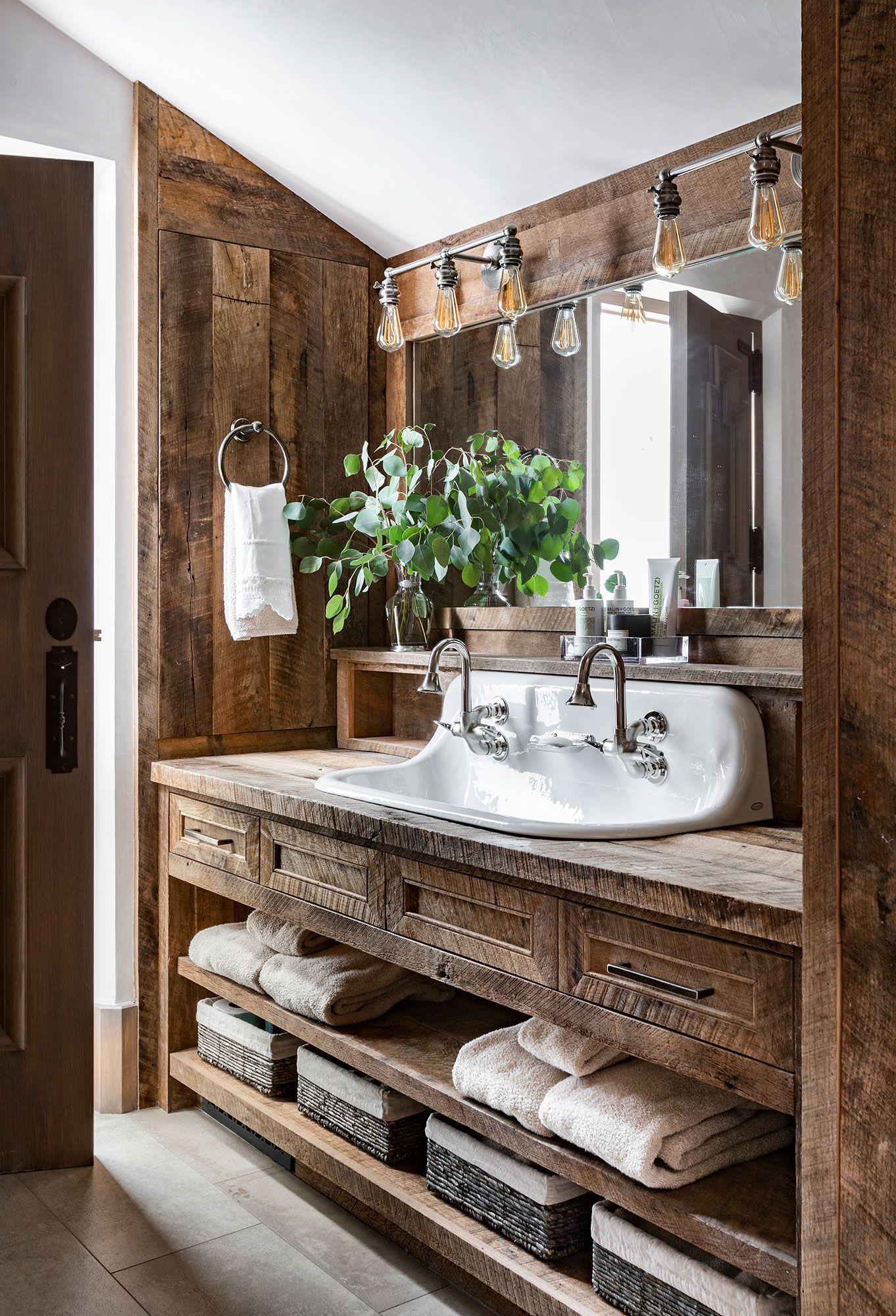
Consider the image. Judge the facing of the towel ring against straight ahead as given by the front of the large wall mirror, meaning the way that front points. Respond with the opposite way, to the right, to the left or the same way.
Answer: to the left

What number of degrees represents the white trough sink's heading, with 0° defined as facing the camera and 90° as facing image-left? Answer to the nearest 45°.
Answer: approximately 45°

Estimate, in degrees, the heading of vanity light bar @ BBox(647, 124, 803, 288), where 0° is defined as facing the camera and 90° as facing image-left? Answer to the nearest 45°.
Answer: approximately 45°

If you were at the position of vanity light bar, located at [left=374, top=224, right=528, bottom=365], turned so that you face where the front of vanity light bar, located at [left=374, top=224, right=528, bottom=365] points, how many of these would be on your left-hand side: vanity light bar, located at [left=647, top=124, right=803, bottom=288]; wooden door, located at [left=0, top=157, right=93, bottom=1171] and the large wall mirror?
2

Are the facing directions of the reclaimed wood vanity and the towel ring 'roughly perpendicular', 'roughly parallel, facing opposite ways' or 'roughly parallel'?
roughly perpendicular

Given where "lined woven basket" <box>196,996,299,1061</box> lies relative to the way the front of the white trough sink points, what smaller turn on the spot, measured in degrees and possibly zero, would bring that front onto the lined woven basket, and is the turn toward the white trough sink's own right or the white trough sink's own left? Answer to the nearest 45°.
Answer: approximately 90° to the white trough sink's own right
